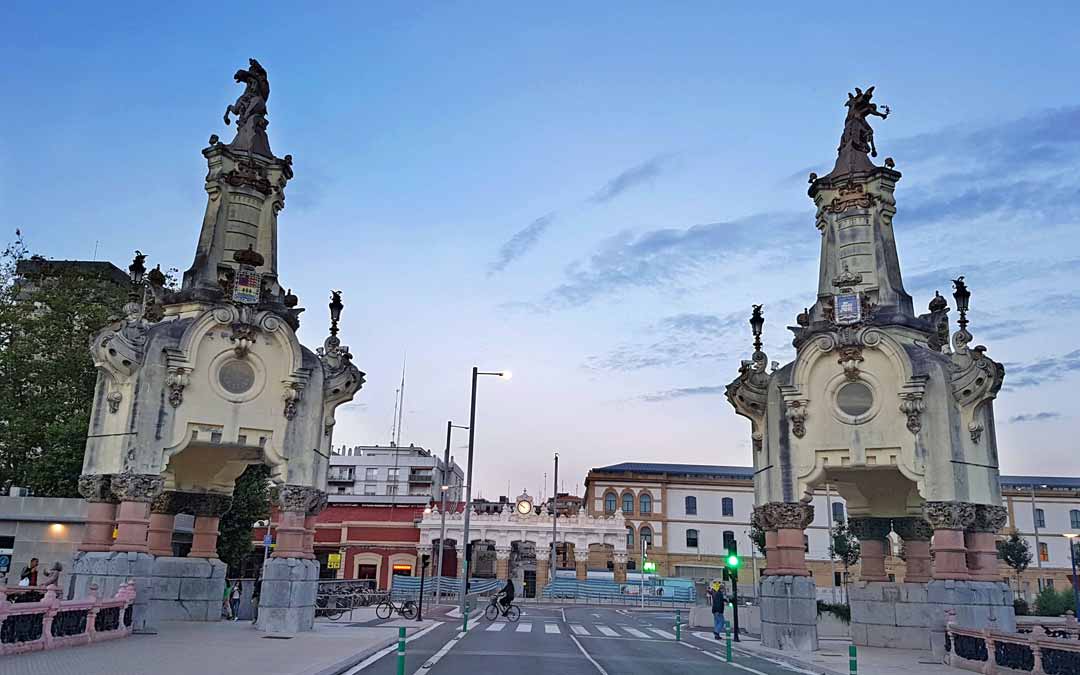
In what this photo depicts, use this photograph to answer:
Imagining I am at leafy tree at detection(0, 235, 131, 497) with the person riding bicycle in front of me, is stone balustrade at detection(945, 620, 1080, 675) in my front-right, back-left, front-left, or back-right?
front-right

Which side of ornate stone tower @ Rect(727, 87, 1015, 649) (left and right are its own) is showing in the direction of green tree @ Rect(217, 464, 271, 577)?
right

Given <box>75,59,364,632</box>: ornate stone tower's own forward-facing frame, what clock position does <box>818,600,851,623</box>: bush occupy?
The bush is roughly at 9 o'clock from the ornate stone tower.

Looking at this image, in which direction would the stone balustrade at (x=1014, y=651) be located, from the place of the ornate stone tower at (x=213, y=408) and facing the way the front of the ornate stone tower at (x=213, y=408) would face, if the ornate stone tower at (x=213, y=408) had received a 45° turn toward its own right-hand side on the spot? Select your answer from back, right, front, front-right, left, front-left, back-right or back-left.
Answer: left

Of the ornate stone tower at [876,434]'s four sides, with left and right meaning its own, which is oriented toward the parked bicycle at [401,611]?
right

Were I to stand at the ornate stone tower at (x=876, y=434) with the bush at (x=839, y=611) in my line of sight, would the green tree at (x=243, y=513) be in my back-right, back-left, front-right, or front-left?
front-left

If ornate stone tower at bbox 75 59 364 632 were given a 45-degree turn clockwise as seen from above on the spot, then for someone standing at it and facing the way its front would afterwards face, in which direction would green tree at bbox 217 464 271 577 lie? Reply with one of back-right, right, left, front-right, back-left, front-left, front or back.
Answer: back-right

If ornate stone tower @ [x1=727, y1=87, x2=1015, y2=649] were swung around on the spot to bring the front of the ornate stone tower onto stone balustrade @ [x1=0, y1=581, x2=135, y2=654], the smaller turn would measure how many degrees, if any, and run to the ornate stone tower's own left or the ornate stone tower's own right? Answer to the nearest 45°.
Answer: approximately 45° to the ornate stone tower's own right

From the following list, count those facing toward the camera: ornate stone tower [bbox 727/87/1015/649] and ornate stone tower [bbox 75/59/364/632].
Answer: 2

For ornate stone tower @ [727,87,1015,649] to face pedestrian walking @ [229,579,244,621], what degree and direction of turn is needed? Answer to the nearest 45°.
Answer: approximately 90° to its right

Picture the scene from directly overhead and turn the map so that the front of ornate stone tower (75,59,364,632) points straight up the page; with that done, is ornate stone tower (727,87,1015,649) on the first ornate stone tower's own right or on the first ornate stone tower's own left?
on the first ornate stone tower's own left

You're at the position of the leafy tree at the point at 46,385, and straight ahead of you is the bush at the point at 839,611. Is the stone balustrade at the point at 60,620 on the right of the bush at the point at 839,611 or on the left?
right

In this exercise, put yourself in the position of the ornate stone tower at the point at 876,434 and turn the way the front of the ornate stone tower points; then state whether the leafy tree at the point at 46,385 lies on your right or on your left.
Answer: on your right

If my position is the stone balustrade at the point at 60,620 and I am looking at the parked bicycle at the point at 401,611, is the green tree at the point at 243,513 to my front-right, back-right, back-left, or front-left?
front-left

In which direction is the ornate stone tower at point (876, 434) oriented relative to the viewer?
toward the camera

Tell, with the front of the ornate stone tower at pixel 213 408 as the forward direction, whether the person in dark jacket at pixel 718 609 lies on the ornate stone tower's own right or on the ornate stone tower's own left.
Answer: on the ornate stone tower's own left

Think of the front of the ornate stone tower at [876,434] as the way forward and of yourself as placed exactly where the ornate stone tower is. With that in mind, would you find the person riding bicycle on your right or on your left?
on your right
